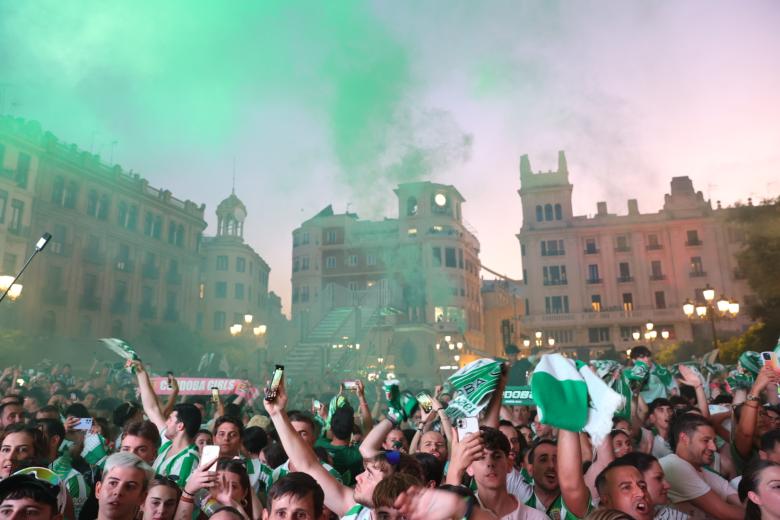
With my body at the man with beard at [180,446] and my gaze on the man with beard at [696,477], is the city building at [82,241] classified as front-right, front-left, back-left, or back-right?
back-left

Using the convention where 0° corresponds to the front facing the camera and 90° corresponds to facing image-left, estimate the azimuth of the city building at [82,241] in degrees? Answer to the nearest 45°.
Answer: approximately 315°

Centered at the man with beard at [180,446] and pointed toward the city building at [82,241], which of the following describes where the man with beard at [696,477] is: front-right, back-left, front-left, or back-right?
back-right

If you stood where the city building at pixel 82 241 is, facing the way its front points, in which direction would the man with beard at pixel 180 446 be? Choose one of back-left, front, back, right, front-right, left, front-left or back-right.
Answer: front-right
